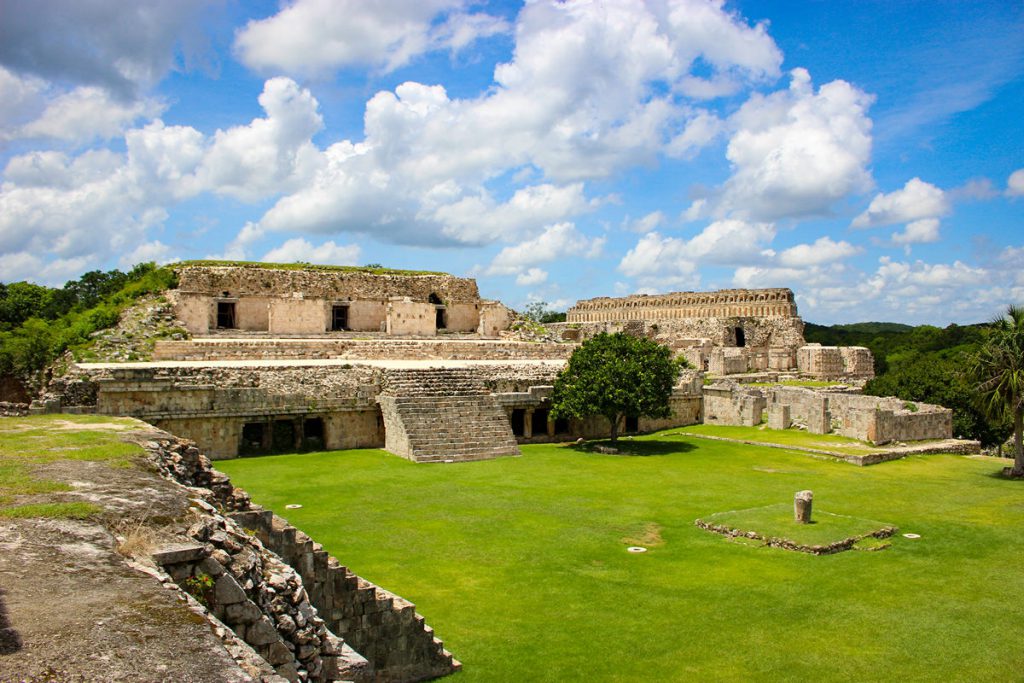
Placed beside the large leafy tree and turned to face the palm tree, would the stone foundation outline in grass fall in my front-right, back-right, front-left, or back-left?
front-right

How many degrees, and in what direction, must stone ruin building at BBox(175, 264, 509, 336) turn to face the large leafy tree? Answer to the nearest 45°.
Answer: approximately 45° to its left

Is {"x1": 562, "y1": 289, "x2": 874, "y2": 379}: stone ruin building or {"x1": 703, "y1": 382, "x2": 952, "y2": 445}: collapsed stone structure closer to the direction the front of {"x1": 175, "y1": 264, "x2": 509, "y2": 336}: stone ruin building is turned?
the collapsed stone structure

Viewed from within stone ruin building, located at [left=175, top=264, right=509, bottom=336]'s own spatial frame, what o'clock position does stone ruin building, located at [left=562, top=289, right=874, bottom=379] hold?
stone ruin building, located at [left=562, top=289, right=874, bottom=379] is roughly at 8 o'clock from stone ruin building, located at [left=175, top=264, right=509, bottom=336].

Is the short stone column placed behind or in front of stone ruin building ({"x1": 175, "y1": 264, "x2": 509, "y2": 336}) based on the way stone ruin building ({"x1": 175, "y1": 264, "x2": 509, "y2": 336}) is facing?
in front

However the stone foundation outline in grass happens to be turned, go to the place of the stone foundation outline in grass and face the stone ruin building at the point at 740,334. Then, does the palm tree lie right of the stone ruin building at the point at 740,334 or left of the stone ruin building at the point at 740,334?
right

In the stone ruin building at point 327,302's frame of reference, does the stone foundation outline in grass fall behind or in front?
in front

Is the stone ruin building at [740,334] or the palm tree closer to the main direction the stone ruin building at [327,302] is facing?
the palm tree

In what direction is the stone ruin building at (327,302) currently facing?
toward the camera

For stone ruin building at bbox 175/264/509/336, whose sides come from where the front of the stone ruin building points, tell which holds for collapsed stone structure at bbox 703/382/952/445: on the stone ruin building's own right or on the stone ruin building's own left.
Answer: on the stone ruin building's own left

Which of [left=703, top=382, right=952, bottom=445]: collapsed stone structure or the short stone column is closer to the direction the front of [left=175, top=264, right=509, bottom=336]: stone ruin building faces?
the short stone column

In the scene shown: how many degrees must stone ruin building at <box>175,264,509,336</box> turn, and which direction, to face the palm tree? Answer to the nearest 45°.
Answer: approximately 45° to its left

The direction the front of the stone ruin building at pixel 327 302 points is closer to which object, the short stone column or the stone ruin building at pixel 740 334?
the short stone column
